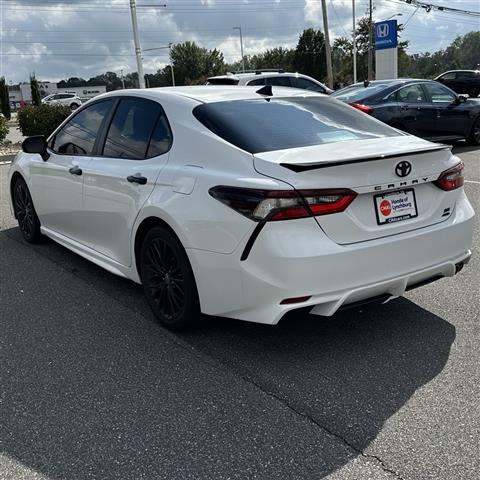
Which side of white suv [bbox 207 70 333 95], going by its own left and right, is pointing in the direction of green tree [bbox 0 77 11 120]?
left

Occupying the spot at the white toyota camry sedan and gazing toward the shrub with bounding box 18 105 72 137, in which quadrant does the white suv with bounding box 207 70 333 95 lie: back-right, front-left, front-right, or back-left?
front-right

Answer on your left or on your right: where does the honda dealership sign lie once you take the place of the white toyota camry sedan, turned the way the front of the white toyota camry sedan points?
on your right

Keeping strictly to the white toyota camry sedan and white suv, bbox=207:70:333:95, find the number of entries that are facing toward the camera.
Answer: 0

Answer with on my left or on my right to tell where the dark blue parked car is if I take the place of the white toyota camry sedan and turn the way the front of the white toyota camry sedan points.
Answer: on my right

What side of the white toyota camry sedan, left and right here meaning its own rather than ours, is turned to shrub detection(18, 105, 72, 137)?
front

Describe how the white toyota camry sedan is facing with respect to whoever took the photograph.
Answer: facing away from the viewer and to the left of the viewer

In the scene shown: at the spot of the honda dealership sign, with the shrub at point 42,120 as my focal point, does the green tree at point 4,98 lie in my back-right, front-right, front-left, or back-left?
front-right

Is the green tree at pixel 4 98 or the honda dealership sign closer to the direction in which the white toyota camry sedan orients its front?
the green tree

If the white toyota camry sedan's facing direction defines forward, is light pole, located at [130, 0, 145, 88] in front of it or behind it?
in front

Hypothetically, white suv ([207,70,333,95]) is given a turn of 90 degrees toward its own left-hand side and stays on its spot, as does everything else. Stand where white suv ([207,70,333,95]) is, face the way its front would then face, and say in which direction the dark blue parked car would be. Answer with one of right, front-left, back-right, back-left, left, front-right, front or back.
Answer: back

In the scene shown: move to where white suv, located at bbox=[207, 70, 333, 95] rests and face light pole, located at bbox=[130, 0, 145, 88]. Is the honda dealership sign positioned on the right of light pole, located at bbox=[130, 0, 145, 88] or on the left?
right
